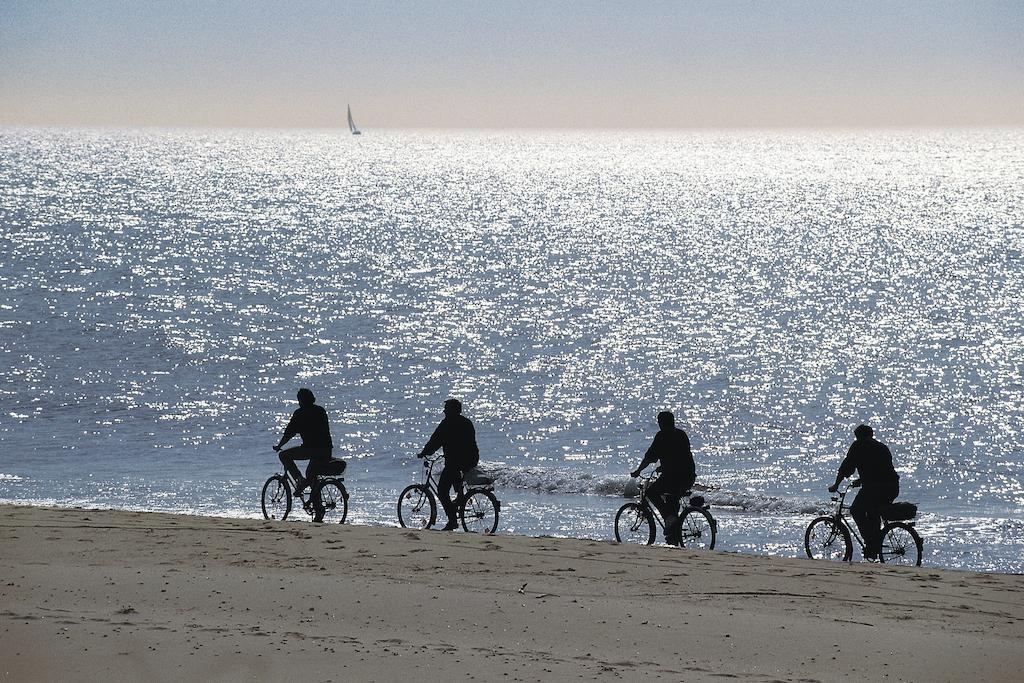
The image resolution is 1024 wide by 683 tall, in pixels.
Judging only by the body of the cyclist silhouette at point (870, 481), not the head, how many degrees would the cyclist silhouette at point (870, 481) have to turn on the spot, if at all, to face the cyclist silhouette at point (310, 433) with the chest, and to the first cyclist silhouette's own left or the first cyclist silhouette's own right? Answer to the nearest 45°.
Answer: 0° — they already face them

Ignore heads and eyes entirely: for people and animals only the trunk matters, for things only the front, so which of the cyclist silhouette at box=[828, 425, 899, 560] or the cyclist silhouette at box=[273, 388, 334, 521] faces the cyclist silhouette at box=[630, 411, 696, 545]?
the cyclist silhouette at box=[828, 425, 899, 560]

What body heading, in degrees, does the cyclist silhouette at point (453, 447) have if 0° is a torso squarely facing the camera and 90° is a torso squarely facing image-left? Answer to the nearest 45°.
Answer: approximately 90°

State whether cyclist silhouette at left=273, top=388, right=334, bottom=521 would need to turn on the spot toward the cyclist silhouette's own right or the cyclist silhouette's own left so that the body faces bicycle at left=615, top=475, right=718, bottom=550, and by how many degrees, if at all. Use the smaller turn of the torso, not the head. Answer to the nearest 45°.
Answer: approximately 180°

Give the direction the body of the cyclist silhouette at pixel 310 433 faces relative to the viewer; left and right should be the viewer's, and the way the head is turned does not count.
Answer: facing to the left of the viewer

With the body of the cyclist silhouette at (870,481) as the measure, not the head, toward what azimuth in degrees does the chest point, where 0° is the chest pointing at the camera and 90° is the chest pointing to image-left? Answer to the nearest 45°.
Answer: approximately 90°

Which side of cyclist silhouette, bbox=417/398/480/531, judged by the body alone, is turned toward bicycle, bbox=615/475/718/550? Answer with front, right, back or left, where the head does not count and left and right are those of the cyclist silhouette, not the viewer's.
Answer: back

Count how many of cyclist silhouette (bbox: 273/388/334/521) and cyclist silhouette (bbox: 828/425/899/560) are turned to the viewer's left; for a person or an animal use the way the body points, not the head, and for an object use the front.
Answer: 2

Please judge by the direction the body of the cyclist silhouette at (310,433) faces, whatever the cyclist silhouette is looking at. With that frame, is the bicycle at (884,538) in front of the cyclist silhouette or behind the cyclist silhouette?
behind
